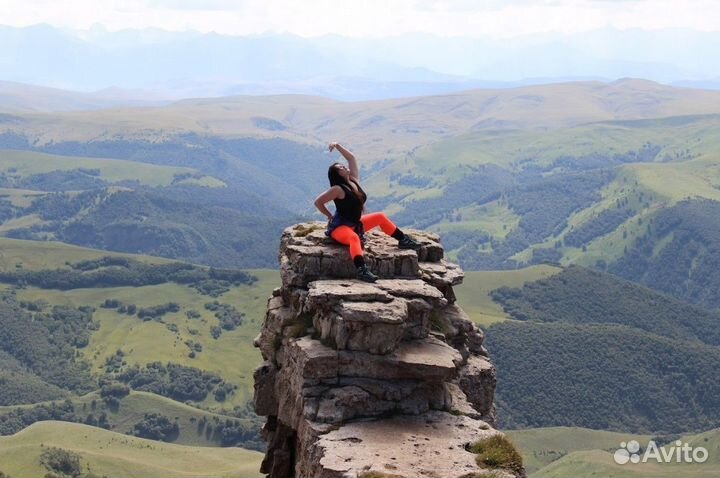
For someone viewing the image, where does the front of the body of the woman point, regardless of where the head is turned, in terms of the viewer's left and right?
facing the viewer and to the right of the viewer
